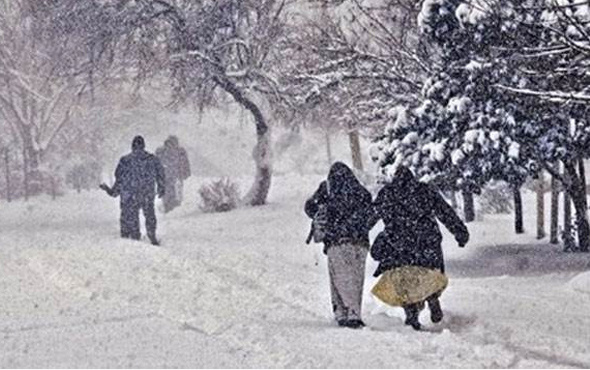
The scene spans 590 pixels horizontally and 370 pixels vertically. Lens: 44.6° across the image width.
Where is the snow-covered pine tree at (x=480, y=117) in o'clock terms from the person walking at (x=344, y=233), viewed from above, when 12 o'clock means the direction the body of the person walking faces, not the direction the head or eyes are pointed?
The snow-covered pine tree is roughly at 1 o'clock from the person walking.

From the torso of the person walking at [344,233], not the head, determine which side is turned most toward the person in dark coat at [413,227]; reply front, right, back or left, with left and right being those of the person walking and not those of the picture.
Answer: right

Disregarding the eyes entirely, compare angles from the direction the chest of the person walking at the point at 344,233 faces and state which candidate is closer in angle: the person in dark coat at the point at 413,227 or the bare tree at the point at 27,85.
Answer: the bare tree

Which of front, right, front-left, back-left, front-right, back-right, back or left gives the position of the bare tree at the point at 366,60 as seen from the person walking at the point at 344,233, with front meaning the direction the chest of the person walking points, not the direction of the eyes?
front

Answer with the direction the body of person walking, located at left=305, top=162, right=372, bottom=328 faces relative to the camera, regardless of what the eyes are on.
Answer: away from the camera

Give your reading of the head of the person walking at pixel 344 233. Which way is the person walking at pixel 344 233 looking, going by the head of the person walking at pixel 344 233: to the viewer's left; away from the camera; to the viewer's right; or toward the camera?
away from the camera

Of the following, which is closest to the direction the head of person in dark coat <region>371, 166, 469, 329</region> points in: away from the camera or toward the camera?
away from the camera

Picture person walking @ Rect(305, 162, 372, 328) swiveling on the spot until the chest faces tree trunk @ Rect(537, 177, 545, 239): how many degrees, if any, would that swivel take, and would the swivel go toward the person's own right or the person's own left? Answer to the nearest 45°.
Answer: approximately 45° to the person's own right

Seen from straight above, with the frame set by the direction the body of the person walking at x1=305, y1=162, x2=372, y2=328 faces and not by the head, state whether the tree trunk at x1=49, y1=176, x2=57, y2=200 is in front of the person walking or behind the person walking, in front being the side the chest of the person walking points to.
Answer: in front

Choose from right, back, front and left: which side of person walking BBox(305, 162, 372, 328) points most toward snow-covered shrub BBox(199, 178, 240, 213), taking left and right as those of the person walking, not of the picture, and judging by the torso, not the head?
front

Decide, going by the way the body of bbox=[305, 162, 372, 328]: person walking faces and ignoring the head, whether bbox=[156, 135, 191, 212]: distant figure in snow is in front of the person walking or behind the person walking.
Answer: in front
